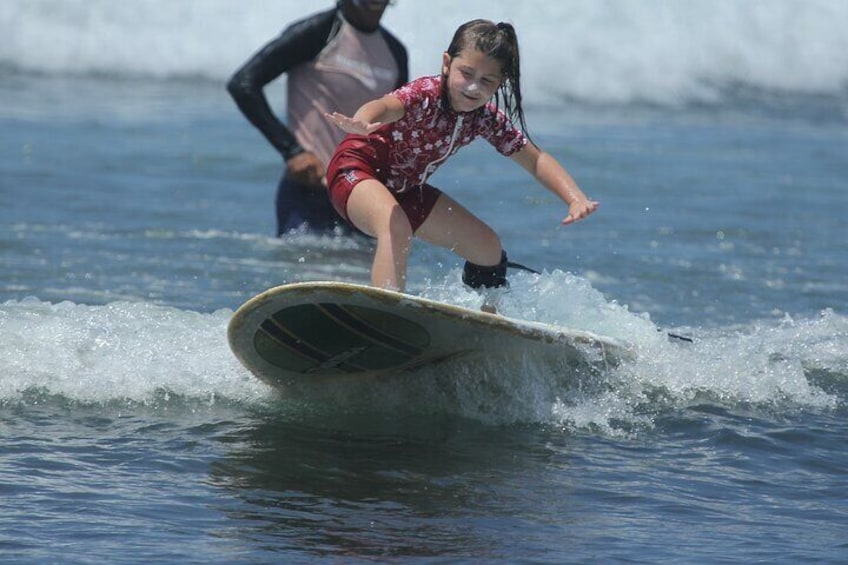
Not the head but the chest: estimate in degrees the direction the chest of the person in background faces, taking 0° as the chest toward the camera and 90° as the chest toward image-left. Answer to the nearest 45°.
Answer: approximately 315°

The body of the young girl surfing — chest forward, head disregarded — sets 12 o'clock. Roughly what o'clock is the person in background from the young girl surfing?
The person in background is roughly at 7 o'clock from the young girl surfing.

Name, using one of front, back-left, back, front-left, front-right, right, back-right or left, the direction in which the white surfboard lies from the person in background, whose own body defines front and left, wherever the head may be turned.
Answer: front-right

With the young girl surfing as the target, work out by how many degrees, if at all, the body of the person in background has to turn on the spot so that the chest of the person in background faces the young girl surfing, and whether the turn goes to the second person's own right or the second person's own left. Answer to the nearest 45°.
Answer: approximately 45° to the second person's own right

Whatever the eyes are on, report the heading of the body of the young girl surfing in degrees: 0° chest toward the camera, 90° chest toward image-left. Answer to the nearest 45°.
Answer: approximately 315°
